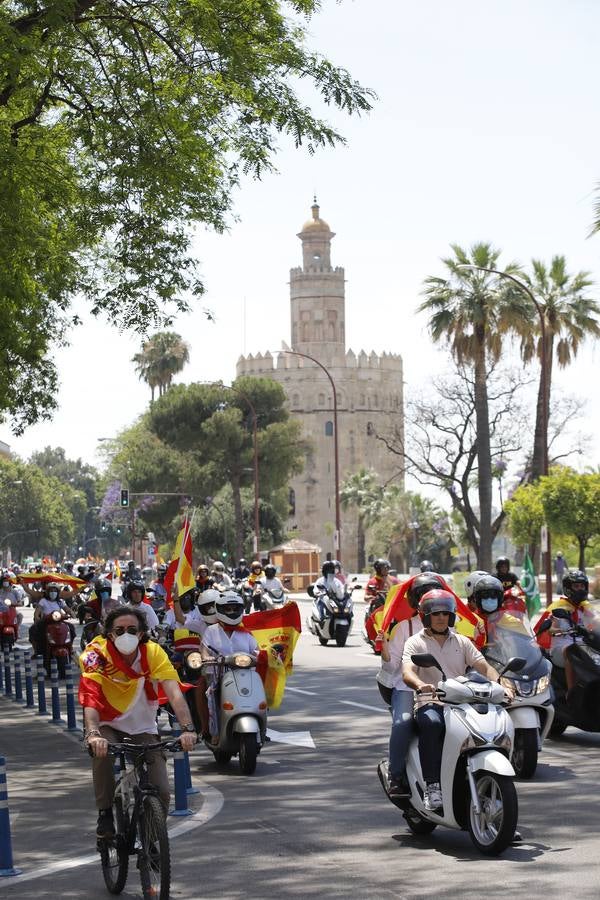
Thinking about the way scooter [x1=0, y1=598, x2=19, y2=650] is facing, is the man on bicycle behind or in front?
in front

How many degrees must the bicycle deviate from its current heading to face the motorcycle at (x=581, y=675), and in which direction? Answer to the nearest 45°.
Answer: approximately 90° to its left

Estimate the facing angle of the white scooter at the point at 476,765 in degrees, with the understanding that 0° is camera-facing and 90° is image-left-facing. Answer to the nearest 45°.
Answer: approximately 315°

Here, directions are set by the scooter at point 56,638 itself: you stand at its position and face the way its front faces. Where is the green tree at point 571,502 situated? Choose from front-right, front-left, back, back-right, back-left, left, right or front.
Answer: back-left

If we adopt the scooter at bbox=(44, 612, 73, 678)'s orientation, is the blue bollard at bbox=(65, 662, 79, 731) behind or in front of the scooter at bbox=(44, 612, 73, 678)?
in front

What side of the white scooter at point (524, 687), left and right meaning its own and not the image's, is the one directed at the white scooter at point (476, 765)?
front

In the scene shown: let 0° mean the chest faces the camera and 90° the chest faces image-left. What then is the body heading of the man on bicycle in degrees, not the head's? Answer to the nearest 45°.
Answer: approximately 0°

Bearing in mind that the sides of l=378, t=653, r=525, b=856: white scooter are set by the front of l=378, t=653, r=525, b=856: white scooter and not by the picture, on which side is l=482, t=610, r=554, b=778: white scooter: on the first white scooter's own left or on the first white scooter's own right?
on the first white scooter's own left

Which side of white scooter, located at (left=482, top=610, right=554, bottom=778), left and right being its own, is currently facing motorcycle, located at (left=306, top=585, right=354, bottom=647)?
back
